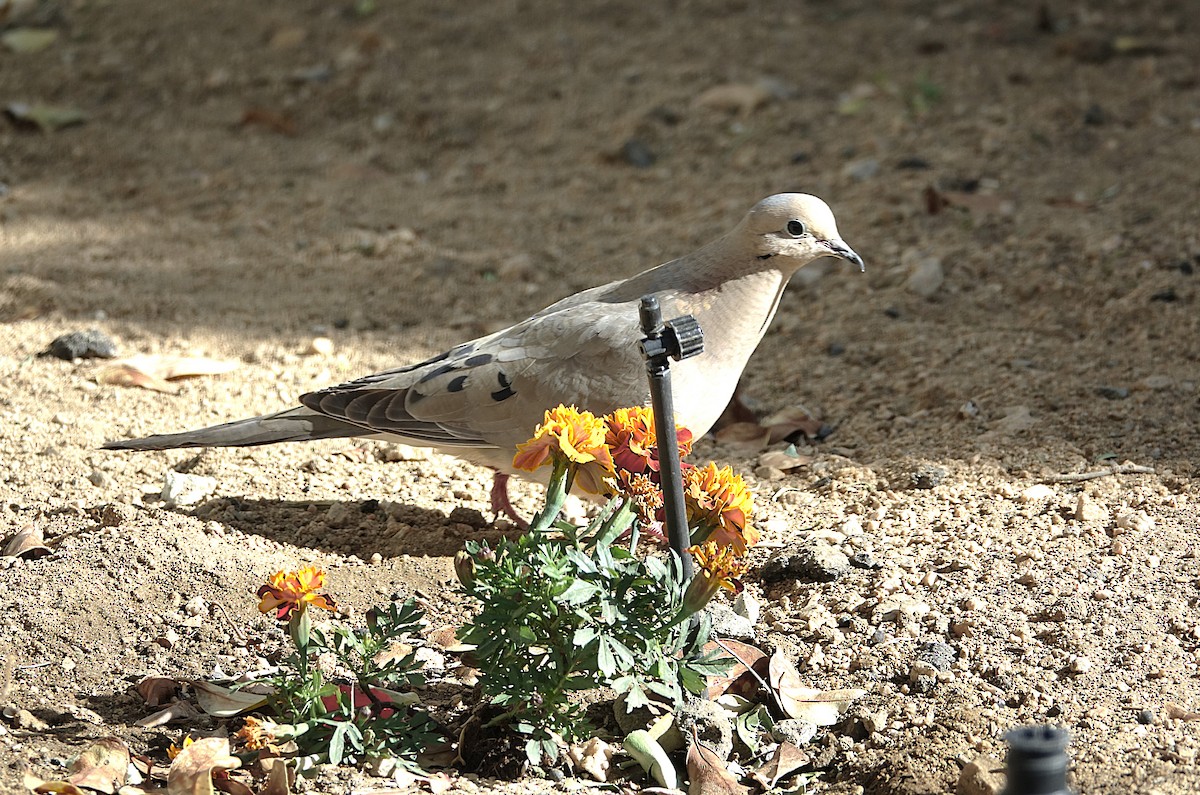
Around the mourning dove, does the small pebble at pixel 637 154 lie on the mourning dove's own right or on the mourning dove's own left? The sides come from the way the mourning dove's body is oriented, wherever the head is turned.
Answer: on the mourning dove's own left

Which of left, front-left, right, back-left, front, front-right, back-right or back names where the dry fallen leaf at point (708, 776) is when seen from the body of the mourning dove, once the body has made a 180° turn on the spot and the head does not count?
left

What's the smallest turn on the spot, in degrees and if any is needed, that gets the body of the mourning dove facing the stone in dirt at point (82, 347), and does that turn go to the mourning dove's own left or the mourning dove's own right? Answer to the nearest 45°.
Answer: approximately 135° to the mourning dove's own left

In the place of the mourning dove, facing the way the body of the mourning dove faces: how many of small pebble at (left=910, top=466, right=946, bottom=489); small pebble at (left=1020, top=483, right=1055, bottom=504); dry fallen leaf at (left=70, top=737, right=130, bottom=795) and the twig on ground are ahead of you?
3

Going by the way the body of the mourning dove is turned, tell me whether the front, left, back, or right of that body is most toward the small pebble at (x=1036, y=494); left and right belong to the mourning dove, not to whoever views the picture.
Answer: front

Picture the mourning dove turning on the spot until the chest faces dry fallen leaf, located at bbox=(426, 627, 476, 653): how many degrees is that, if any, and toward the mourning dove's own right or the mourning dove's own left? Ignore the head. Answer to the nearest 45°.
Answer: approximately 135° to the mourning dove's own right

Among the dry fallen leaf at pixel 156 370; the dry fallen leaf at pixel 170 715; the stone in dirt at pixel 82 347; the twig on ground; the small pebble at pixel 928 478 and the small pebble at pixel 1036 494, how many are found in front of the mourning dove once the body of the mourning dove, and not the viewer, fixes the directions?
3

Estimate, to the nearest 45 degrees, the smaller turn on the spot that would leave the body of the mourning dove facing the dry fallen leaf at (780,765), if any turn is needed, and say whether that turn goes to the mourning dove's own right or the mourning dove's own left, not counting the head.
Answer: approximately 90° to the mourning dove's own right

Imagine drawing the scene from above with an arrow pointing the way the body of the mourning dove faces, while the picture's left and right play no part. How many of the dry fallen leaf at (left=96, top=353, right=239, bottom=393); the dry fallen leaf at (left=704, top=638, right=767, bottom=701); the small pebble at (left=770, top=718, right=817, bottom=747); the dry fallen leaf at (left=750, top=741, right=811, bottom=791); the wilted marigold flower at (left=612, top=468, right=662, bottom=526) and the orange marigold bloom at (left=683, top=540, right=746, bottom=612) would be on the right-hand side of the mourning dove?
5

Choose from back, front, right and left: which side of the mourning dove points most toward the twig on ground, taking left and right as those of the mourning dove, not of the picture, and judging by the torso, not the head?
front

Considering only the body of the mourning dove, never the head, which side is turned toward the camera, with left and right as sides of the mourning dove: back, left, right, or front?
right

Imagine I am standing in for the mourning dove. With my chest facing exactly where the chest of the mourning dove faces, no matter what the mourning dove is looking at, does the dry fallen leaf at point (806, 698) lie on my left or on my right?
on my right

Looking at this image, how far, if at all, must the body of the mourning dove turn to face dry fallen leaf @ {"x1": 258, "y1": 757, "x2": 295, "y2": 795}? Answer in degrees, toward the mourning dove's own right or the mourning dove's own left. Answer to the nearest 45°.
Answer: approximately 135° to the mourning dove's own right

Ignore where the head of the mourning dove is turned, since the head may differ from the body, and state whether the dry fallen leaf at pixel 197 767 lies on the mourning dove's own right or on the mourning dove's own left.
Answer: on the mourning dove's own right

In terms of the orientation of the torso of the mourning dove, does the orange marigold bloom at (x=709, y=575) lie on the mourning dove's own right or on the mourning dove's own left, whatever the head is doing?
on the mourning dove's own right

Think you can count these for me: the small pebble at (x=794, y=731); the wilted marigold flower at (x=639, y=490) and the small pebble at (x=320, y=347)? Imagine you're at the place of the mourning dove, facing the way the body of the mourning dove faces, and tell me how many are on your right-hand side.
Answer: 2
